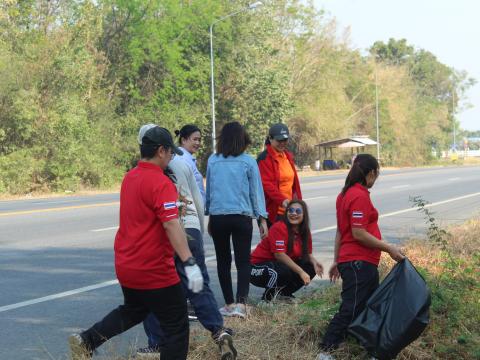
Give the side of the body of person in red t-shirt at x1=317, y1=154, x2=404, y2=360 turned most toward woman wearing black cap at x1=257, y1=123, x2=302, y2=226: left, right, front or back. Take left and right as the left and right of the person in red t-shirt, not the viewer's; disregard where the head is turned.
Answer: left

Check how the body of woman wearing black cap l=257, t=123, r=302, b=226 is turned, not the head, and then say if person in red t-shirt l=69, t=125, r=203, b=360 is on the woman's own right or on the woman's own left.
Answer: on the woman's own right

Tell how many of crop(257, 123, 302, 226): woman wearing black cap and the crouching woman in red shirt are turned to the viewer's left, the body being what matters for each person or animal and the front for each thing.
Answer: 0

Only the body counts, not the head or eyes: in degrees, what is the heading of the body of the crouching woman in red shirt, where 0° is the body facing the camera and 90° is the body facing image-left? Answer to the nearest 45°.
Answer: approximately 315°

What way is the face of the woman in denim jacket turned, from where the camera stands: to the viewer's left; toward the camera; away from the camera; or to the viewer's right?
away from the camera

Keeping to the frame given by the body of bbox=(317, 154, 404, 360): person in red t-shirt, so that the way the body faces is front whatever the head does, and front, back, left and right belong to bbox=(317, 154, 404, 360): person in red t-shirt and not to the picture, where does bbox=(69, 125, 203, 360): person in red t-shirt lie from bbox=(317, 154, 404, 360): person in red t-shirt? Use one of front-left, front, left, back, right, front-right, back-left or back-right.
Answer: back-right

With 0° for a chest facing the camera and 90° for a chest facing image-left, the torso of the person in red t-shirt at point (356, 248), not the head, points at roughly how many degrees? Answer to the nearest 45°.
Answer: approximately 270°

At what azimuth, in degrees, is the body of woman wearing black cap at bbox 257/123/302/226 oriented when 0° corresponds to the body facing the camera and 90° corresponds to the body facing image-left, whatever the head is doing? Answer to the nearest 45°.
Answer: approximately 315°

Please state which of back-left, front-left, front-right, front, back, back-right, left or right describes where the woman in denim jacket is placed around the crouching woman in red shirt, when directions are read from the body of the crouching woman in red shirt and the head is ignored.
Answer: right
